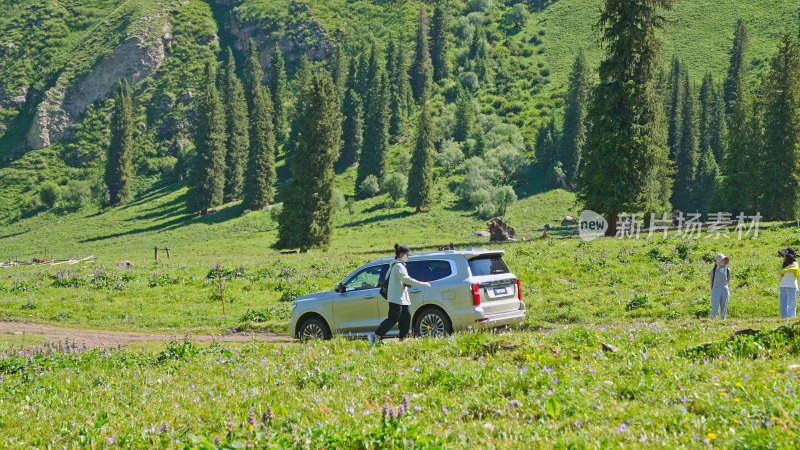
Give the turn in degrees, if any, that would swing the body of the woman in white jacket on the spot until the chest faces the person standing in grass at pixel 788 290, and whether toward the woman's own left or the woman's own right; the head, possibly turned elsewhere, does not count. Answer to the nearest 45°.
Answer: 0° — they already face them

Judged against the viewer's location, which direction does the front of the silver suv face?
facing away from the viewer and to the left of the viewer

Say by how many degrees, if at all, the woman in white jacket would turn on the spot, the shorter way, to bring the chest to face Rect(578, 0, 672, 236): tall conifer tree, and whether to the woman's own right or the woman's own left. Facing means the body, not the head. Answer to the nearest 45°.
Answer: approximately 45° to the woman's own left

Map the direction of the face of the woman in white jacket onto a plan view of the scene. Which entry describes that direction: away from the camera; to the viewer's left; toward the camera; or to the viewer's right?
to the viewer's right

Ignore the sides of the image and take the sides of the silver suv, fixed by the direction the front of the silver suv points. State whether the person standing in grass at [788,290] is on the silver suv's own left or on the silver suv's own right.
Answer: on the silver suv's own right

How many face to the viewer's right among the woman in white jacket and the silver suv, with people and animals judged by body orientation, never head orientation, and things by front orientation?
1

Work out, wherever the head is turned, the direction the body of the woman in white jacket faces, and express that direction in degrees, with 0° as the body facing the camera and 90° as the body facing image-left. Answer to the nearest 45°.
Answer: approximately 270°

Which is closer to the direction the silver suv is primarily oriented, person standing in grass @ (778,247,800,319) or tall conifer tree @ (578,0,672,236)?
the tall conifer tree
